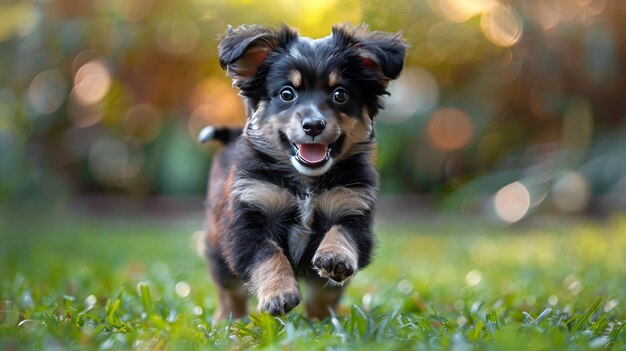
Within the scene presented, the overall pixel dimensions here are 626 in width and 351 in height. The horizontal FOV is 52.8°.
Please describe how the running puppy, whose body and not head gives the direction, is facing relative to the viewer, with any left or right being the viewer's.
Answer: facing the viewer
